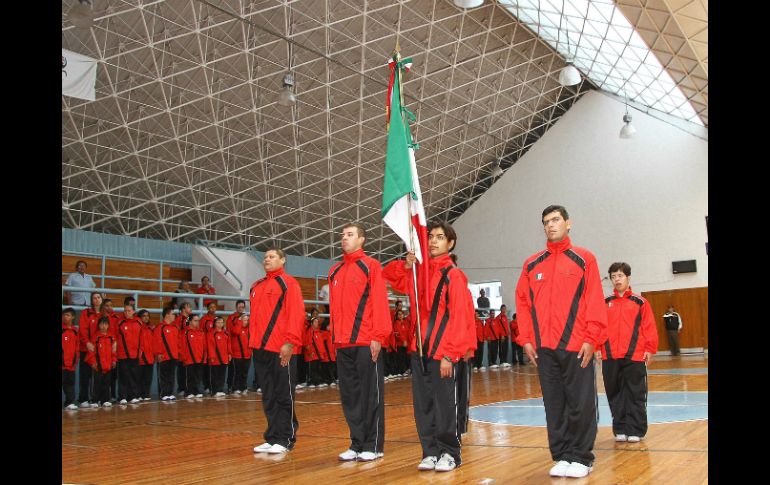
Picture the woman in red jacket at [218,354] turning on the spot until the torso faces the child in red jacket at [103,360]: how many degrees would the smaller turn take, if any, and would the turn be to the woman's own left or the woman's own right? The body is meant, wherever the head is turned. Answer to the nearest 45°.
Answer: approximately 45° to the woman's own right

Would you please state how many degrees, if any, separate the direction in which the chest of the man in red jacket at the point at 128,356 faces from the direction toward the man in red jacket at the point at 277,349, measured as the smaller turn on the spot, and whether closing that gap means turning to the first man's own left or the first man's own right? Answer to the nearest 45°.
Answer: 0° — they already face them

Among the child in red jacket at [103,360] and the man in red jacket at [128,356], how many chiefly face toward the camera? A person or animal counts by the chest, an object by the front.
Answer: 2

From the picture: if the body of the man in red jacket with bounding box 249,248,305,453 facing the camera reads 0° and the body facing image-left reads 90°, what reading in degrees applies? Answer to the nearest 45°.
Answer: approximately 45°

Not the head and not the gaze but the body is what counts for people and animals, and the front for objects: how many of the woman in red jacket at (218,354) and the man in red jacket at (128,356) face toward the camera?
2

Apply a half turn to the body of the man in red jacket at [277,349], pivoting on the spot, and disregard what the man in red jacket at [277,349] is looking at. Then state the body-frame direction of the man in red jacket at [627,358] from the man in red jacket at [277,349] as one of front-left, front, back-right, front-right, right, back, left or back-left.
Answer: front-right

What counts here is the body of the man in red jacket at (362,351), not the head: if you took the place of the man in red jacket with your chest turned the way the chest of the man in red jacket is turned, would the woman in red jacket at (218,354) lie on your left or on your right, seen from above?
on your right

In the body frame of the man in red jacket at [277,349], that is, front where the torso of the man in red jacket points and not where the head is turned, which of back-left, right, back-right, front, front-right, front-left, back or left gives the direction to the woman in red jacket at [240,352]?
back-right
